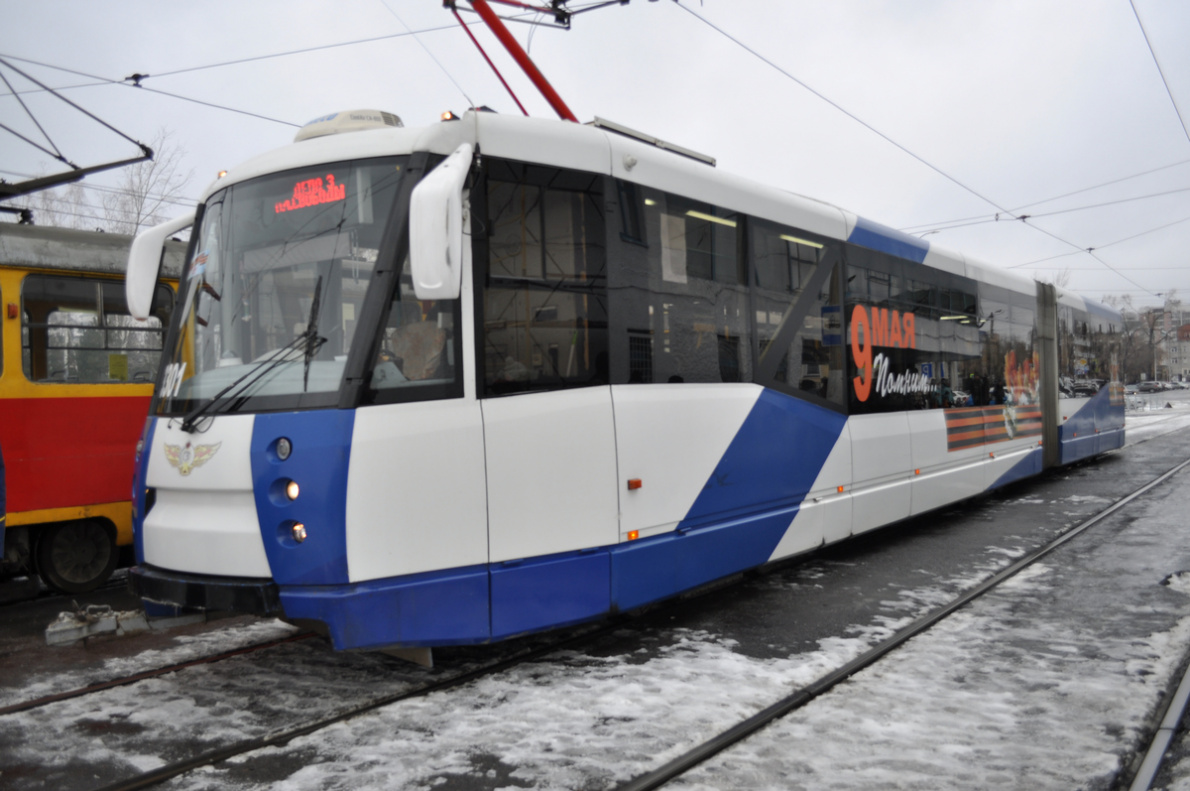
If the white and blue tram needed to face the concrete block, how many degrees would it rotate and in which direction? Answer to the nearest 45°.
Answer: approximately 45° to its right

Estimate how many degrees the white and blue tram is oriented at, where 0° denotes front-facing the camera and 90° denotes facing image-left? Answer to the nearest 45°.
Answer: approximately 45°
